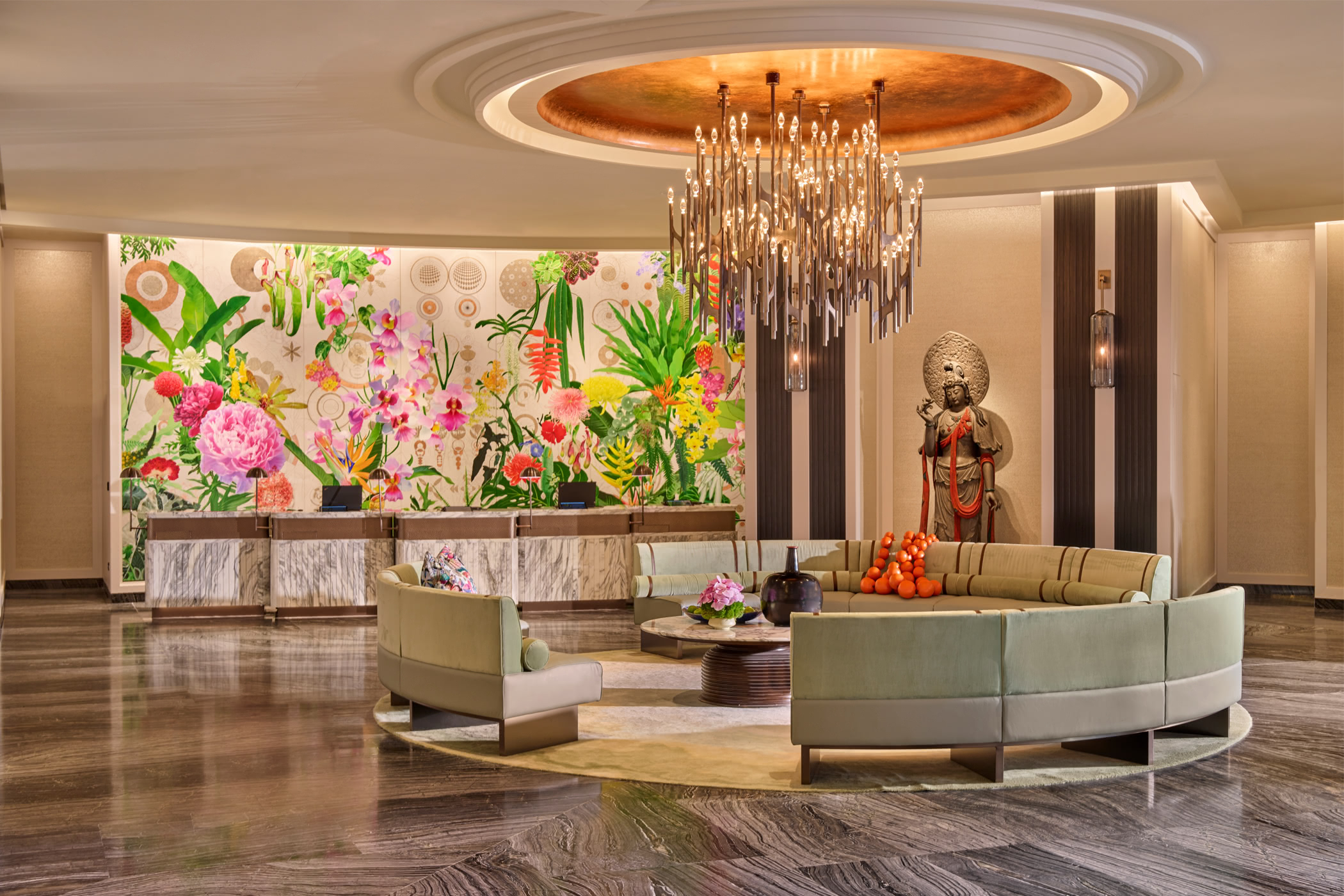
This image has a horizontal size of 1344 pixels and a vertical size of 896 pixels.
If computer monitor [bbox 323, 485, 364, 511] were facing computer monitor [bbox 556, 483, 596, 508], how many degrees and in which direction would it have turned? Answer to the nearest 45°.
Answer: approximately 90° to its right

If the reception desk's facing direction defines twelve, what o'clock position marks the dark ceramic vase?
The dark ceramic vase is roughly at 11 o'clock from the reception desk.

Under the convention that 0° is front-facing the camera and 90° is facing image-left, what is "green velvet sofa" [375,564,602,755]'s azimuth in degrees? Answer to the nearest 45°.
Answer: approximately 225°

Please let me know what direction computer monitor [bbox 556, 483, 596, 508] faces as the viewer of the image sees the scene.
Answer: facing away from the viewer

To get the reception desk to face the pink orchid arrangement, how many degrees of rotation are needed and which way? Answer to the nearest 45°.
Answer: approximately 45° to its left

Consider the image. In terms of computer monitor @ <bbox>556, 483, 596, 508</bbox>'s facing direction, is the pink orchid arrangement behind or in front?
behind

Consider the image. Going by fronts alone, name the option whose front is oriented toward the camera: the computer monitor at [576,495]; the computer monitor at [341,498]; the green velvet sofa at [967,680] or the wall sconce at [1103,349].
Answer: the wall sconce

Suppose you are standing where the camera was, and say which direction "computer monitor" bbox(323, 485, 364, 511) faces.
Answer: facing away from the viewer

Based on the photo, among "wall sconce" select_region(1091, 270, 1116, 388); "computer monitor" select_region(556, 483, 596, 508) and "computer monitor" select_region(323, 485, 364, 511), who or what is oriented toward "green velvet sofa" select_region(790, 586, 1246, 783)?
the wall sconce

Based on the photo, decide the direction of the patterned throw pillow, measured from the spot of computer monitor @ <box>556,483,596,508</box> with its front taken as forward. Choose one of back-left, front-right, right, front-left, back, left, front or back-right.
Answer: back
